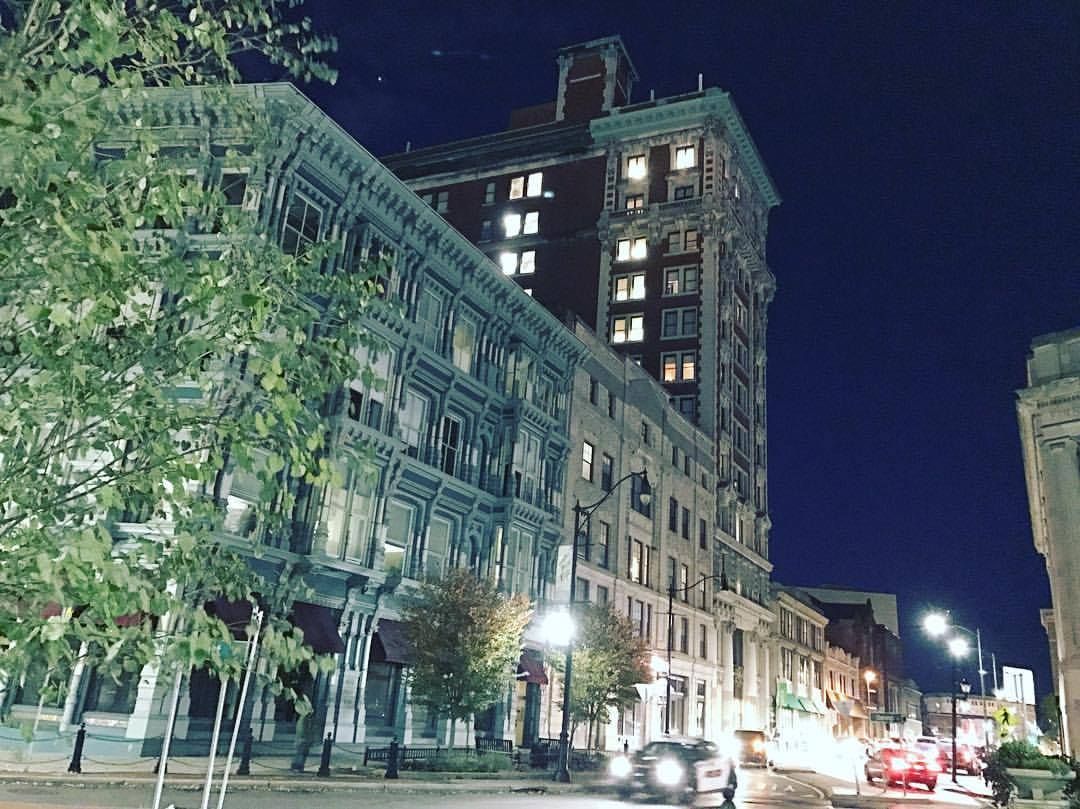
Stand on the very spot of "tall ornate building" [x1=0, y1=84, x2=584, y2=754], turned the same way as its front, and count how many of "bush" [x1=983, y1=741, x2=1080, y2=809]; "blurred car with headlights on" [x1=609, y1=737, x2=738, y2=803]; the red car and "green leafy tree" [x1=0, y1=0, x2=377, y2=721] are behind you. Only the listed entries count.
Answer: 0

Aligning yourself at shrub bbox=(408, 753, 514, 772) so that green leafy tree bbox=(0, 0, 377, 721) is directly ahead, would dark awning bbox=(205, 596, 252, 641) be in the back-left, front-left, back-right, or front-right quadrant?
front-right

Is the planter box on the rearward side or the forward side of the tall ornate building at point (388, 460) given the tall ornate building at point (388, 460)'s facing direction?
on the forward side

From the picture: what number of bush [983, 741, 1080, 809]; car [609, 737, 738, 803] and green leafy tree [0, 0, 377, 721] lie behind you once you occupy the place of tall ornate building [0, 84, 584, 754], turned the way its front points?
0

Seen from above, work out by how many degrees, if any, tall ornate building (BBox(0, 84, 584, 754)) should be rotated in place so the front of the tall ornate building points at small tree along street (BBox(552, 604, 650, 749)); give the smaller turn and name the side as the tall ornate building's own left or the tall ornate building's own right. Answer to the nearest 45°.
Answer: approximately 90° to the tall ornate building's own left

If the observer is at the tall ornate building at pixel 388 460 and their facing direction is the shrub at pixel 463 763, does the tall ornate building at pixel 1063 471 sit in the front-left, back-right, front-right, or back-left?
front-left

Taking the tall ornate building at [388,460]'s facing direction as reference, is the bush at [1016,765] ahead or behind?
ahead

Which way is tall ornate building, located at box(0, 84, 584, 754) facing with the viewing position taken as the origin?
facing the viewer and to the right of the viewer

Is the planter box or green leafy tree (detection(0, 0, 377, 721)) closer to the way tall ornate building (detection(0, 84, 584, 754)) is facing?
the planter box

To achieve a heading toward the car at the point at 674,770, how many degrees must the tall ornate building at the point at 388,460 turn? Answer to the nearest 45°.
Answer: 0° — it already faces it

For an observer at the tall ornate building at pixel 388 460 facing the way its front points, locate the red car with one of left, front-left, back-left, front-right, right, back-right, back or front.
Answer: front-left

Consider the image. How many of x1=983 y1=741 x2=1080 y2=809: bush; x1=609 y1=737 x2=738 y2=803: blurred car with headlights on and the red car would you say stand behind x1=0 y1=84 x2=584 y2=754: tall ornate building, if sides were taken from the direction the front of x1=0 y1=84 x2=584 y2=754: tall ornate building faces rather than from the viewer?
0

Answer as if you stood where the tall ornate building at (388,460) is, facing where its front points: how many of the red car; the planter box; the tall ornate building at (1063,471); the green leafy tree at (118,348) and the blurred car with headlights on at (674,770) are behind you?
0

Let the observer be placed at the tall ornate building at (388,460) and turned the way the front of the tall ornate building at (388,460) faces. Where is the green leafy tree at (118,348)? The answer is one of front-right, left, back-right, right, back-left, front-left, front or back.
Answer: front-right

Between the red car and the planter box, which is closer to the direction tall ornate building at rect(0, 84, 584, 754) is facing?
the planter box

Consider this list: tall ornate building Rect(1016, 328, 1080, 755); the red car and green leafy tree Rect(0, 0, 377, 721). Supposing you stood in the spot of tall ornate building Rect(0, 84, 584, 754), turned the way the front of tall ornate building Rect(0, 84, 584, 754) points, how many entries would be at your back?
0

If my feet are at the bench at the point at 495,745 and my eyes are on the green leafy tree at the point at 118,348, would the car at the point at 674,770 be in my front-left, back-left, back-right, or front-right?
front-left
